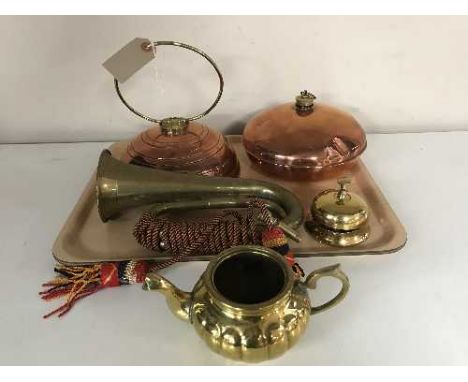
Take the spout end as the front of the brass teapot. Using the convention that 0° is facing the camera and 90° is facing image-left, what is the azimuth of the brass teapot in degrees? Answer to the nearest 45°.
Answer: approximately 90°
